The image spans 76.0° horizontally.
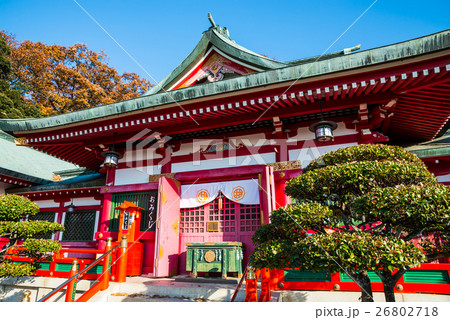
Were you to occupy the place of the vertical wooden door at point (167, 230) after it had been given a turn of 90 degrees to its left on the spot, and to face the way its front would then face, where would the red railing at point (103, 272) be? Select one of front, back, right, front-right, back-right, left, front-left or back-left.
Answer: back

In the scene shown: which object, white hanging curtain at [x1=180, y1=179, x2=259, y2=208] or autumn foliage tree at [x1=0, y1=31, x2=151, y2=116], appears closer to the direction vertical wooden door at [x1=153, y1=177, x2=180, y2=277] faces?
the white hanging curtain

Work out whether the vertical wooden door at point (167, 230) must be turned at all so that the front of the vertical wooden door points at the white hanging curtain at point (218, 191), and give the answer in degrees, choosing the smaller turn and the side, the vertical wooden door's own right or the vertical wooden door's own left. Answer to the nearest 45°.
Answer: approximately 45° to the vertical wooden door's own left

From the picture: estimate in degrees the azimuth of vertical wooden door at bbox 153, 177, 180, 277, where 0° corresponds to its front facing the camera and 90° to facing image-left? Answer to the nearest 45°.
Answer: approximately 315°

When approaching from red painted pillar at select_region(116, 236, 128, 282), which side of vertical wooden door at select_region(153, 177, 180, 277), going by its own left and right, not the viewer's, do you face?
right

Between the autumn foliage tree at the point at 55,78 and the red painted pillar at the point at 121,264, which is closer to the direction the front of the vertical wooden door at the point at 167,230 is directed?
the red painted pillar

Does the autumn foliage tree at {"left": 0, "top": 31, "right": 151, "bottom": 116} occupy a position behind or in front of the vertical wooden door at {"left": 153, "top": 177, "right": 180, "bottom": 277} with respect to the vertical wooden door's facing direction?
behind
